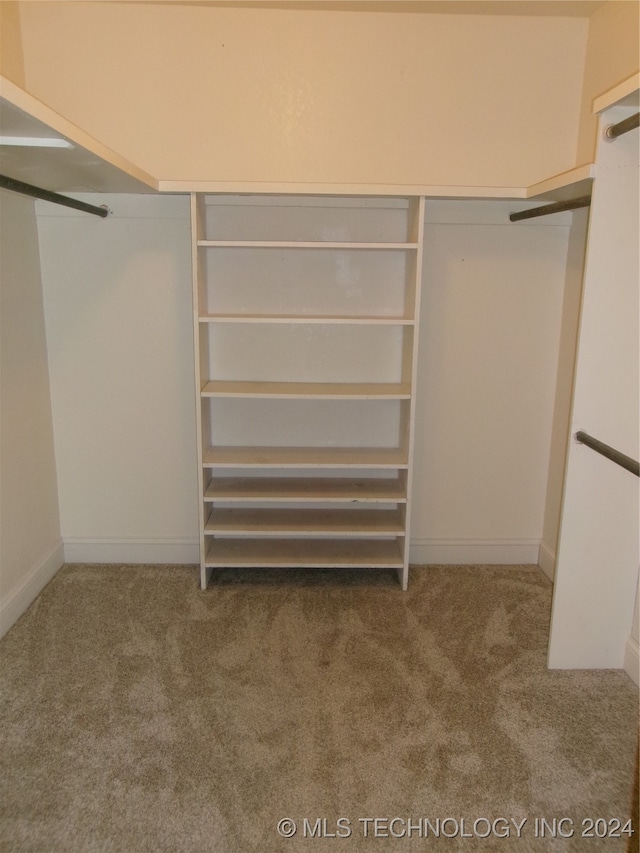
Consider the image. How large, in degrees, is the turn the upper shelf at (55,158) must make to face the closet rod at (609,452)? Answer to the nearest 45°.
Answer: approximately 45° to its right

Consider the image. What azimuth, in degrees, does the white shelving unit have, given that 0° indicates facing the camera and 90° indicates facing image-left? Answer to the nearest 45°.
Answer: approximately 0°

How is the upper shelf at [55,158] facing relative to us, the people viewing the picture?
facing to the right of the viewer

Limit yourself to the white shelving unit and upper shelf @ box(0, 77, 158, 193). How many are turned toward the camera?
1

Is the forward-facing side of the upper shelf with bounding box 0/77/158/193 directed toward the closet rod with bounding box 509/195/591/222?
yes

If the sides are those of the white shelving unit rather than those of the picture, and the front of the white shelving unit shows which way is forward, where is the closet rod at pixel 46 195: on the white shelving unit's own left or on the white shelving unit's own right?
on the white shelving unit's own right

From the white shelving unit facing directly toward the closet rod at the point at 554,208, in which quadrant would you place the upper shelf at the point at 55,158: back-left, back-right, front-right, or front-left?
back-right

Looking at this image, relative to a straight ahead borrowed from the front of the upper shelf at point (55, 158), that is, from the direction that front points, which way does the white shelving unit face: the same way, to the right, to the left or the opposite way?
to the right
